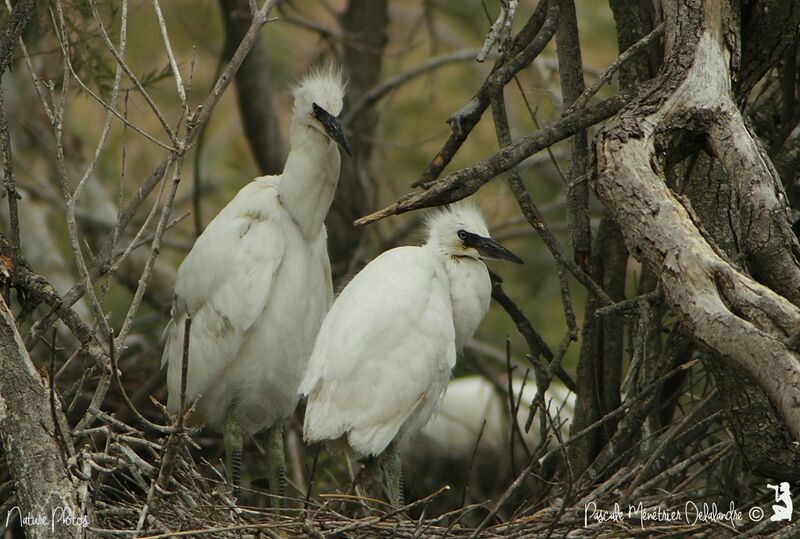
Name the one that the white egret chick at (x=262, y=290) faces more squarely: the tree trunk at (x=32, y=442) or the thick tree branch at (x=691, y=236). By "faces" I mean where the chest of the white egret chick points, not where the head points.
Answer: the thick tree branch

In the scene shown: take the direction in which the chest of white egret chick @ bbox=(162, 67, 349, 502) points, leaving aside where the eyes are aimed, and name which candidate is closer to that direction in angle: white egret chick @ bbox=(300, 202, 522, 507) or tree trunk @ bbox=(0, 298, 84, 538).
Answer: the white egret chick

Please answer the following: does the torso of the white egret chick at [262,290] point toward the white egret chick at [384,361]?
yes

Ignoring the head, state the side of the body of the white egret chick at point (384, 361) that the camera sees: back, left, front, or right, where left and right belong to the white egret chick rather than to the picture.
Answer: right

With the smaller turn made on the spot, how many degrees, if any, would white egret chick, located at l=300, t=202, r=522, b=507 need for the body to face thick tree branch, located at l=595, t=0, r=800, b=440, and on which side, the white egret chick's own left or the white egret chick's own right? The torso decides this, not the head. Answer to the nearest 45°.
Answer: approximately 45° to the white egret chick's own right

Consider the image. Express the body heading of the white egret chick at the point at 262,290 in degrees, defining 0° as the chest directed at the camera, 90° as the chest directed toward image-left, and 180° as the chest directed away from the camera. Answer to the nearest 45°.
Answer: approximately 315°

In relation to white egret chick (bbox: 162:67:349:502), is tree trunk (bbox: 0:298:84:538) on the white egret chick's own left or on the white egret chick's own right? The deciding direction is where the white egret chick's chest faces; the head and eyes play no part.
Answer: on the white egret chick's own right
